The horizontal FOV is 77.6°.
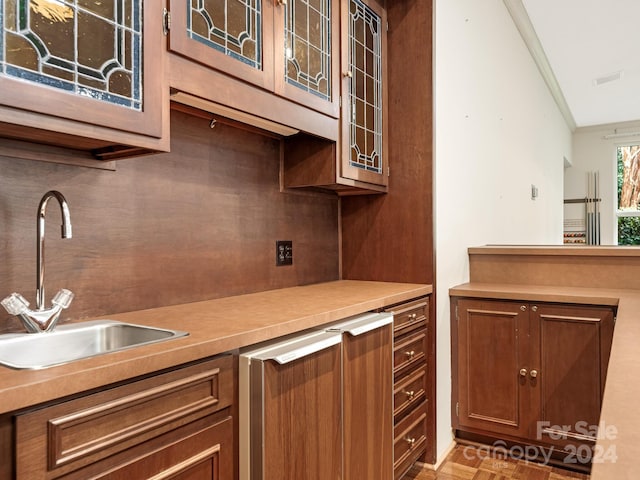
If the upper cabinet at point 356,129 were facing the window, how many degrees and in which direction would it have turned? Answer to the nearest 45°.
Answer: approximately 90° to its left

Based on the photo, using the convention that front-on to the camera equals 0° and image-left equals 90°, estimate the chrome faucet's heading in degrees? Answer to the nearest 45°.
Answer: approximately 315°

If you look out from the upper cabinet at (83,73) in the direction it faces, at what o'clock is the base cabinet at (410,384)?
The base cabinet is roughly at 10 o'clock from the upper cabinet.

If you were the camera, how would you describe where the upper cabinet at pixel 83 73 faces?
facing the viewer and to the right of the viewer

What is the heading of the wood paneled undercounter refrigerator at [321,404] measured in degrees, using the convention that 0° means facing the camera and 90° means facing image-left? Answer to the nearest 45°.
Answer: approximately 315°

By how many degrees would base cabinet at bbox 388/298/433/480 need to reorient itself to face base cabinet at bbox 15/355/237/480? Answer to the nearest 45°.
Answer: approximately 90° to its right

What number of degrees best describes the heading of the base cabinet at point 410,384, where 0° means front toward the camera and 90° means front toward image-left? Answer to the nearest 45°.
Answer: approximately 315°

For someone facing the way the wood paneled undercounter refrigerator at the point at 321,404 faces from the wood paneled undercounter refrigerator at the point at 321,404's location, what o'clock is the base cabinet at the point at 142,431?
The base cabinet is roughly at 3 o'clock from the wood paneled undercounter refrigerator.
